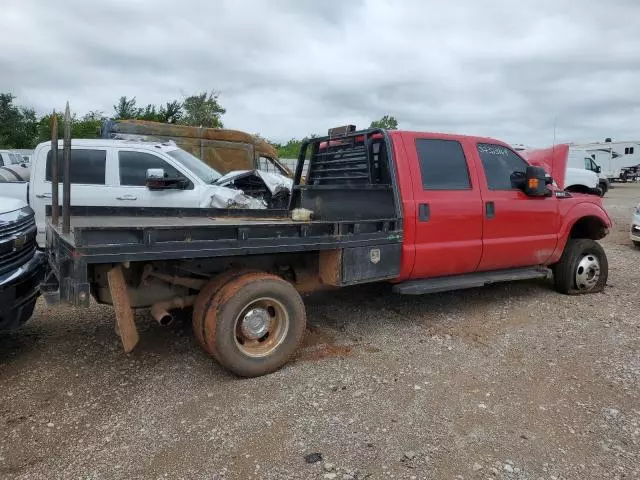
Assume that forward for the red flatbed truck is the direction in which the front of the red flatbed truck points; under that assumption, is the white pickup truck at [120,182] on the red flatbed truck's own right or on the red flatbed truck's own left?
on the red flatbed truck's own left

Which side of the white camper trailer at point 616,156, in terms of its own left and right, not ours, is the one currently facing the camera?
left

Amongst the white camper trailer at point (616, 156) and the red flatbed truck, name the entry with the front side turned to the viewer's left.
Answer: the white camper trailer

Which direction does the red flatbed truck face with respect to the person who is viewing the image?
facing away from the viewer and to the right of the viewer

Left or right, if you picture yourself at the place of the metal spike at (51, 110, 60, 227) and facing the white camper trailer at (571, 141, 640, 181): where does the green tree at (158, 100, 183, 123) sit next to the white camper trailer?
left

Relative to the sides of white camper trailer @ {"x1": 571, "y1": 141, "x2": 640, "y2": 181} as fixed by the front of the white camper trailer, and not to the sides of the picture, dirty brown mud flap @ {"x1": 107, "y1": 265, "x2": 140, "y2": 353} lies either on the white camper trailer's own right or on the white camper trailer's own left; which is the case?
on the white camper trailer's own left

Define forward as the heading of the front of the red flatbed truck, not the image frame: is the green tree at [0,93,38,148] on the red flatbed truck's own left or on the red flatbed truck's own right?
on the red flatbed truck's own left

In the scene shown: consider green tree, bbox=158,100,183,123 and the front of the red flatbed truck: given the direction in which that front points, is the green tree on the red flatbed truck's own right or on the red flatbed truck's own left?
on the red flatbed truck's own left

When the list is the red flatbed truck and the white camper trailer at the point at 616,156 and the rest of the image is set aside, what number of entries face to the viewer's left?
1

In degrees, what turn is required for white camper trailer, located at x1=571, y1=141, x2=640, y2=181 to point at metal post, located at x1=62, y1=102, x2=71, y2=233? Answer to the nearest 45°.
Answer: approximately 90° to its left
